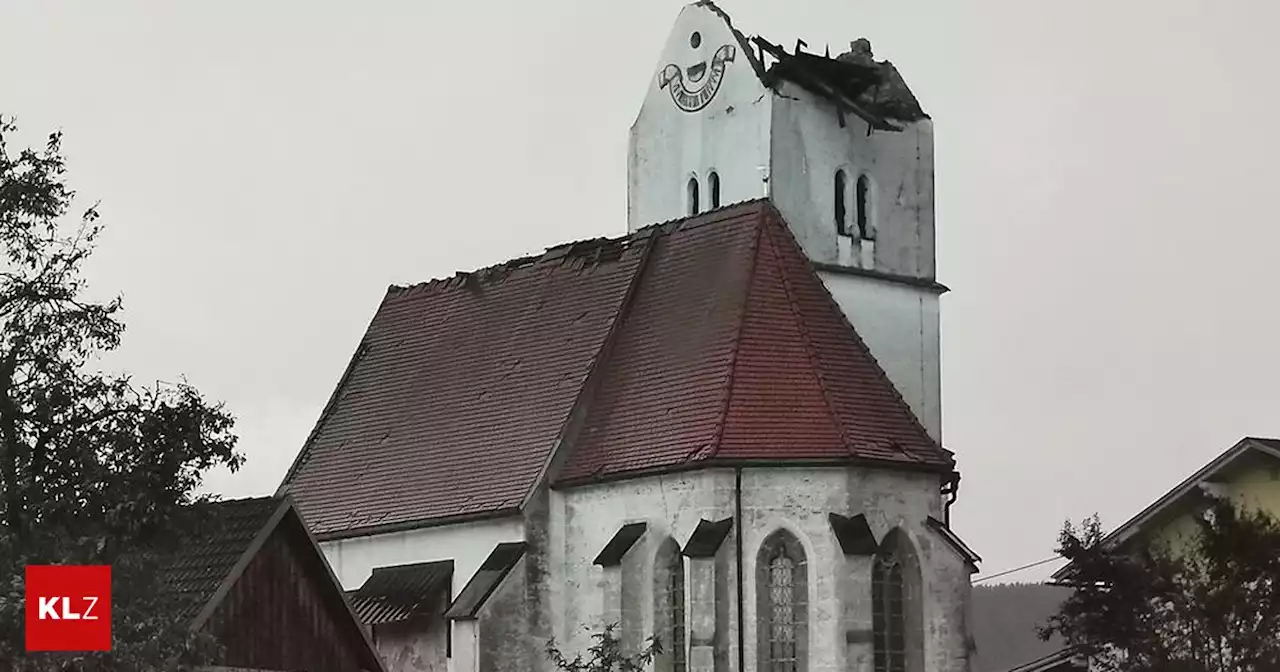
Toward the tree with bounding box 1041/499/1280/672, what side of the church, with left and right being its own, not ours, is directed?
back

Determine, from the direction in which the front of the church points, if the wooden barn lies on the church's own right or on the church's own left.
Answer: on the church's own left

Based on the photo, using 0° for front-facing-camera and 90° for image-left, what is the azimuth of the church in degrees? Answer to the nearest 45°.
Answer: approximately 135°
